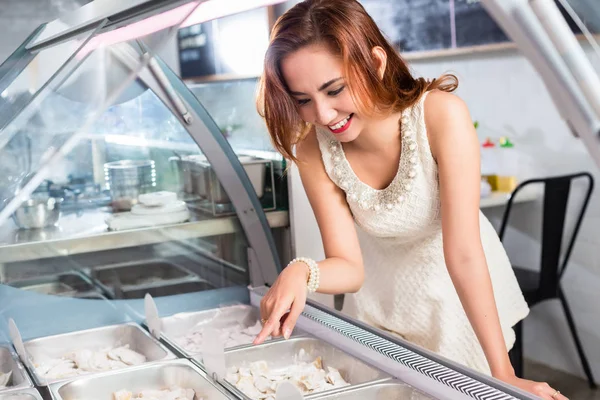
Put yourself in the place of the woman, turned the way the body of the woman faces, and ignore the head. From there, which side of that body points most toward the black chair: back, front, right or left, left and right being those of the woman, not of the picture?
back

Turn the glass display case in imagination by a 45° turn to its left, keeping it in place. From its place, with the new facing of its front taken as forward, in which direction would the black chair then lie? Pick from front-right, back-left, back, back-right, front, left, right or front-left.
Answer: front-right

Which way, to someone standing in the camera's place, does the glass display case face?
facing away from the viewer and to the right of the viewer

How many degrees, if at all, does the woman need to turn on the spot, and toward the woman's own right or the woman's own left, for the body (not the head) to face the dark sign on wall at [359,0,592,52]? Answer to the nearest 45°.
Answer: approximately 135° to the woman's own right

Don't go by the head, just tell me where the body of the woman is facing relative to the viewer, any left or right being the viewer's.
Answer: facing the viewer and to the left of the viewer

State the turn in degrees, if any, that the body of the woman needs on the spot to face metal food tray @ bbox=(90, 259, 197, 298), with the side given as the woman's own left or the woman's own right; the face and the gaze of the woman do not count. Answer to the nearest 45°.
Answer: approximately 90° to the woman's own right

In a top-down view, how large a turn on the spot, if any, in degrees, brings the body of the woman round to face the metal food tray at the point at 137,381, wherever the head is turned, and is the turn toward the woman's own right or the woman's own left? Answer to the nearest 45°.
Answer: approximately 45° to the woman's own right

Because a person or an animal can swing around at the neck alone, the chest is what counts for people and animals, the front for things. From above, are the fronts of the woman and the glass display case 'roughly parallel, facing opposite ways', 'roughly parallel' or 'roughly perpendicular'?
roughly parallel, facing opposite ways

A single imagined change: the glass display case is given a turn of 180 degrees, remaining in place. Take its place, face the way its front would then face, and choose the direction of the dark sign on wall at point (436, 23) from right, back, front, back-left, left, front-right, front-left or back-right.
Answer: back

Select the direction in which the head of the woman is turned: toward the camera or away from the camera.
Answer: toward the camera
